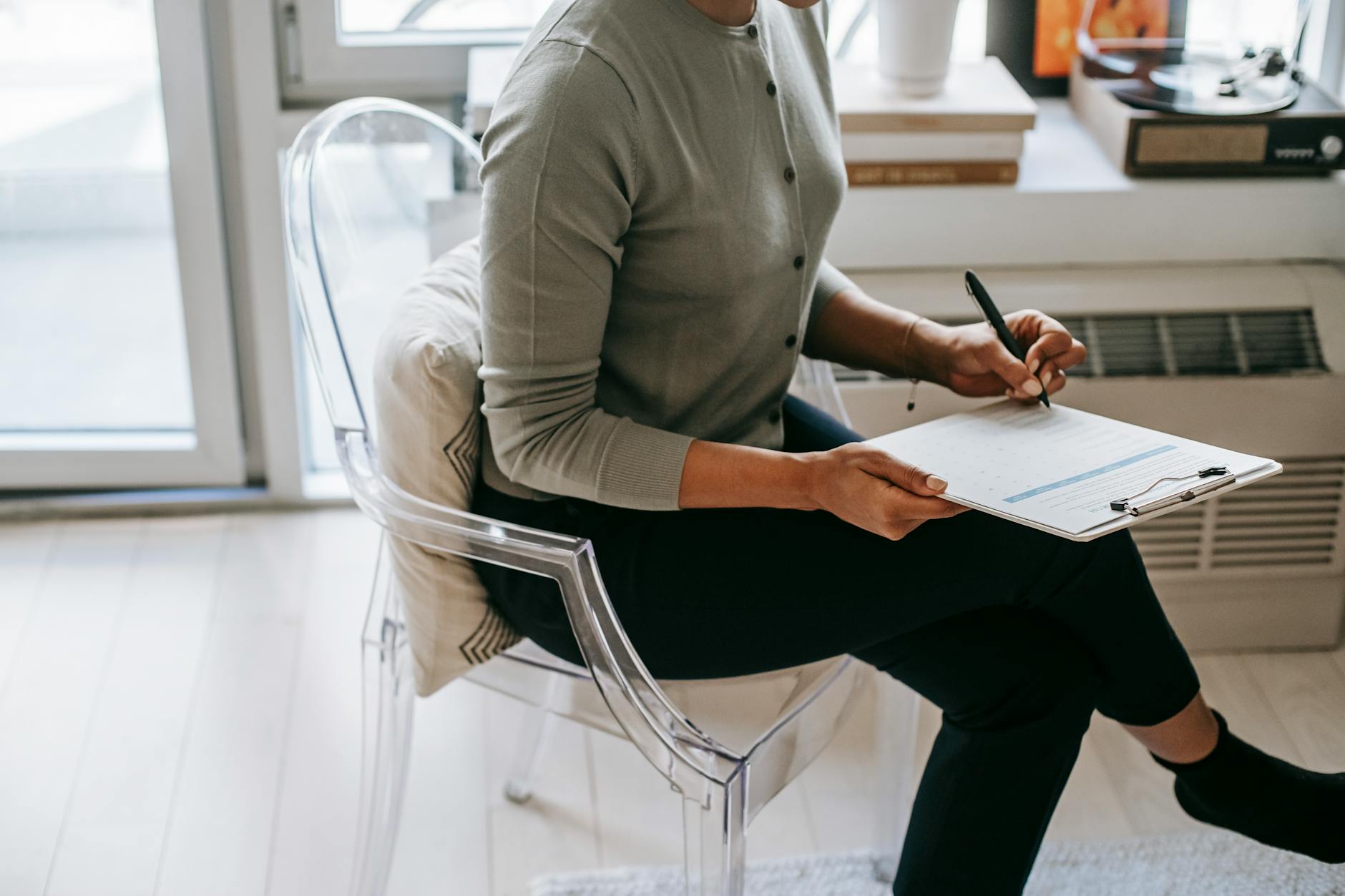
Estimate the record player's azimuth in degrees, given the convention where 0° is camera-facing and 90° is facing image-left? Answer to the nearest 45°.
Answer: approximately 0°

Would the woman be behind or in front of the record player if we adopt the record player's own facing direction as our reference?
in front

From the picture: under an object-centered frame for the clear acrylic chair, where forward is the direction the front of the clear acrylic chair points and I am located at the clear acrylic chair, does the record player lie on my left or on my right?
on my left

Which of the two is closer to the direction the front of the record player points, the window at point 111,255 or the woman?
the woman

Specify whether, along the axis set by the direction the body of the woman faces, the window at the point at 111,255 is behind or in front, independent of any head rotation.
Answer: behind

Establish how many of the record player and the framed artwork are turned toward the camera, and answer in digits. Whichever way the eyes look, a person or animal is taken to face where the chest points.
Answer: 2

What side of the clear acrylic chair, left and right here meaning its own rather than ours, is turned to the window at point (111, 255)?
back

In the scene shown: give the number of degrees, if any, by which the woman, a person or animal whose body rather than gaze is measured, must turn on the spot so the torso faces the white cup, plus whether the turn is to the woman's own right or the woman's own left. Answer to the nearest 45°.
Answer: approximately 135° to the woman's own left

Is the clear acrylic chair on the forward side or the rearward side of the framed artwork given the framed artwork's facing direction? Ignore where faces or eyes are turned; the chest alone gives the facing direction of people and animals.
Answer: on the forward side

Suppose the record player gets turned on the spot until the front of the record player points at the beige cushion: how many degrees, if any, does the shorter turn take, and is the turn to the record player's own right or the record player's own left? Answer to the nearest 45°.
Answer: approximately 45° to the record player's own right

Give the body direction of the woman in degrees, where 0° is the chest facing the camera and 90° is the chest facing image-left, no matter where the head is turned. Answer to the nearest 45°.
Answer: approximately 315°
